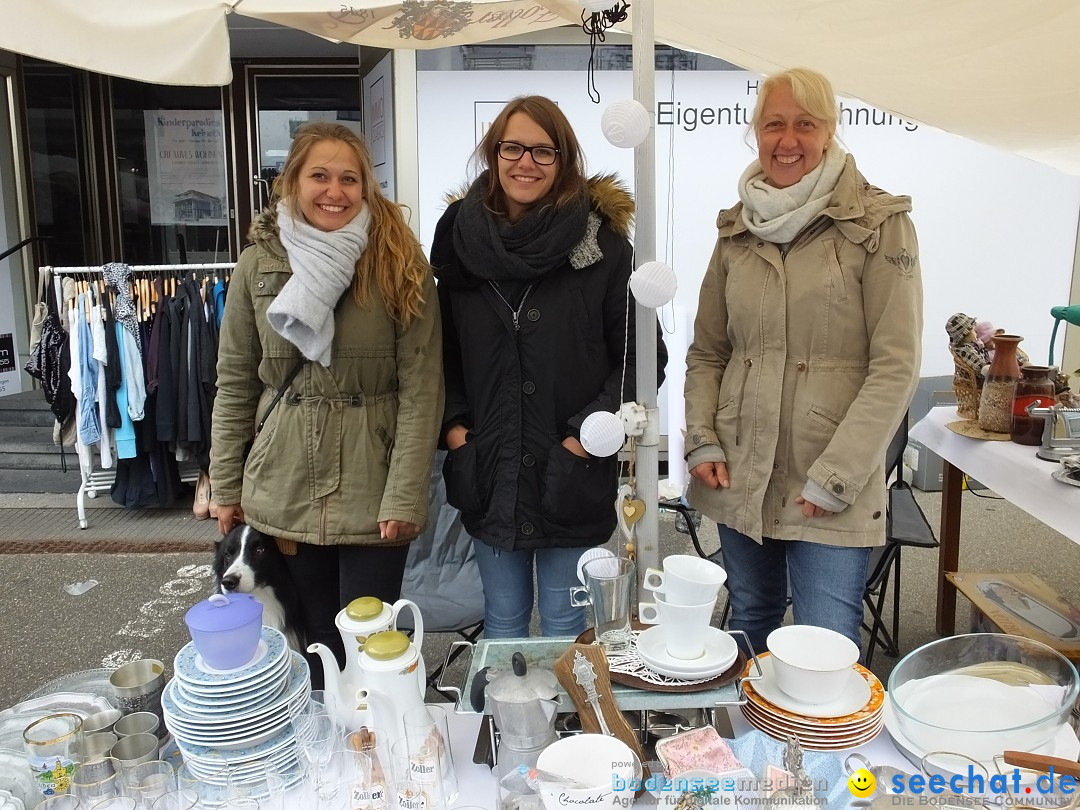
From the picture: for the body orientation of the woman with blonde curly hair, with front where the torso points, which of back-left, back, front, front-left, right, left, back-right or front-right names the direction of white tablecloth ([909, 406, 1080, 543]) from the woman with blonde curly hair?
left

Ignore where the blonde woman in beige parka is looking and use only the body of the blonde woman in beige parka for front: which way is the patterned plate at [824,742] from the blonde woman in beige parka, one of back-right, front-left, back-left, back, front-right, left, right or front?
front-left

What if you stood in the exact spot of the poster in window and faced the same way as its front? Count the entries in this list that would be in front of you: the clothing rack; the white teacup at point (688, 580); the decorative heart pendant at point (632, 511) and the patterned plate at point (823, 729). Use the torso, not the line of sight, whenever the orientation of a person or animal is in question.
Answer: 4

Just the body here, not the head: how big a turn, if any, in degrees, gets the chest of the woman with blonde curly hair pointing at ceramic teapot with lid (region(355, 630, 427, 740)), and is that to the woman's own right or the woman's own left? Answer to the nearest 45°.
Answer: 0° — they already face it

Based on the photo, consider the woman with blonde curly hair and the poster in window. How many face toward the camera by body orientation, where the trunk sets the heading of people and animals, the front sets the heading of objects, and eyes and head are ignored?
2

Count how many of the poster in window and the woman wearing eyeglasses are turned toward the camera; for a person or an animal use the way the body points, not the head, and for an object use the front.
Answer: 2

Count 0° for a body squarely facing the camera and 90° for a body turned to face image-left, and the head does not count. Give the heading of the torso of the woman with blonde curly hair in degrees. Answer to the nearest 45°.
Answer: approximately 0°

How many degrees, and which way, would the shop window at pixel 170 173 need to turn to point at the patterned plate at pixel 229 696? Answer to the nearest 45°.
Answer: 0° — it already faces it

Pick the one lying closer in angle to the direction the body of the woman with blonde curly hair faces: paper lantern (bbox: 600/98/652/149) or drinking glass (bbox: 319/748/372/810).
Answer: the drinking glass

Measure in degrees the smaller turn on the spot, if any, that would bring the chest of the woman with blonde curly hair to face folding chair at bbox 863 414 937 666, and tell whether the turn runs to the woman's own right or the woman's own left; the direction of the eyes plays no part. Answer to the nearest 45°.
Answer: approximately 90° to the woman's own left

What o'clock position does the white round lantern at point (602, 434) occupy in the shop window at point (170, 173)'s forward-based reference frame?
The white round lantern is roughly at 12 o'clock from the shop window.
